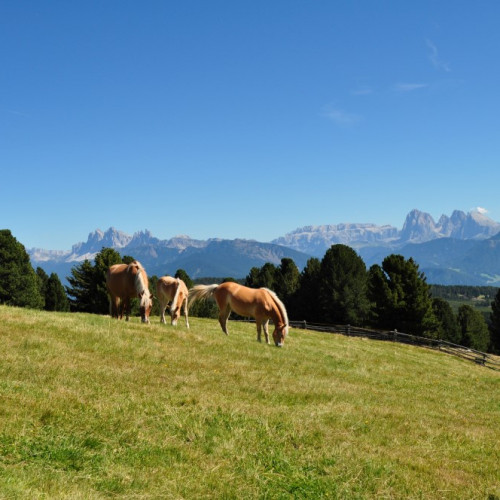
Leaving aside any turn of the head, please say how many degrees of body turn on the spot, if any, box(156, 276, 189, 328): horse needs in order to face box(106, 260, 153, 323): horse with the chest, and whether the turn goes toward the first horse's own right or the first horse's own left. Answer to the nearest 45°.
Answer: approximately 90° to the first horse's own right

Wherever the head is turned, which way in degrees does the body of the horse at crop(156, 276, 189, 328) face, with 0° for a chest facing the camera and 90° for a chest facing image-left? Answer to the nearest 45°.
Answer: approximately 315°

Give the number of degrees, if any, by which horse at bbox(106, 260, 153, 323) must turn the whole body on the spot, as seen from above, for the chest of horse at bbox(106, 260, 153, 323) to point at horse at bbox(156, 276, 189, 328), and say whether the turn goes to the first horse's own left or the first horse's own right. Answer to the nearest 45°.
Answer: approximately 90° to the first horse's own left

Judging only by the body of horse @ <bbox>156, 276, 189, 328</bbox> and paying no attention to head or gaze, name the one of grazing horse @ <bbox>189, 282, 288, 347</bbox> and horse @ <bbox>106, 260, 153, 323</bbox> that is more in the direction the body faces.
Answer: the grazing horse

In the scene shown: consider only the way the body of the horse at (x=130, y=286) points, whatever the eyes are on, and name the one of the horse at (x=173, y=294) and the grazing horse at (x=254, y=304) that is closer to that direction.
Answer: the grazing horse
